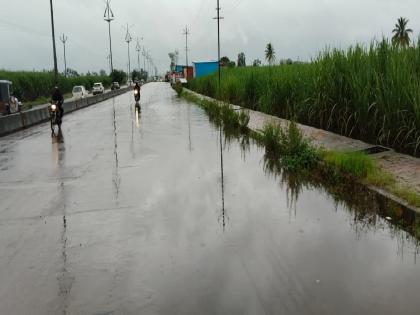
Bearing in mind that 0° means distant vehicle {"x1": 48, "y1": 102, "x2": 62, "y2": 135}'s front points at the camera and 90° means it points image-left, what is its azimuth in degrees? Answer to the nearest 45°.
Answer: approximately 0°

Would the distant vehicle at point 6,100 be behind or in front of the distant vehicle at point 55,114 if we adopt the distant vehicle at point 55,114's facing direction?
behind
